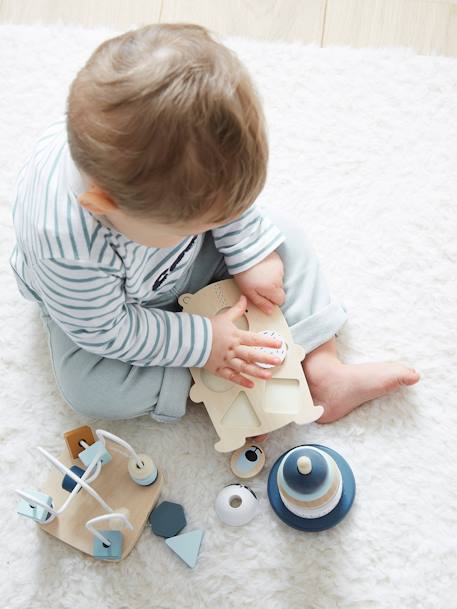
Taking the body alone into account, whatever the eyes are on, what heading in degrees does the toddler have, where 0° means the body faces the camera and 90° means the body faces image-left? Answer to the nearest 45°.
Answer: approximately 315°
